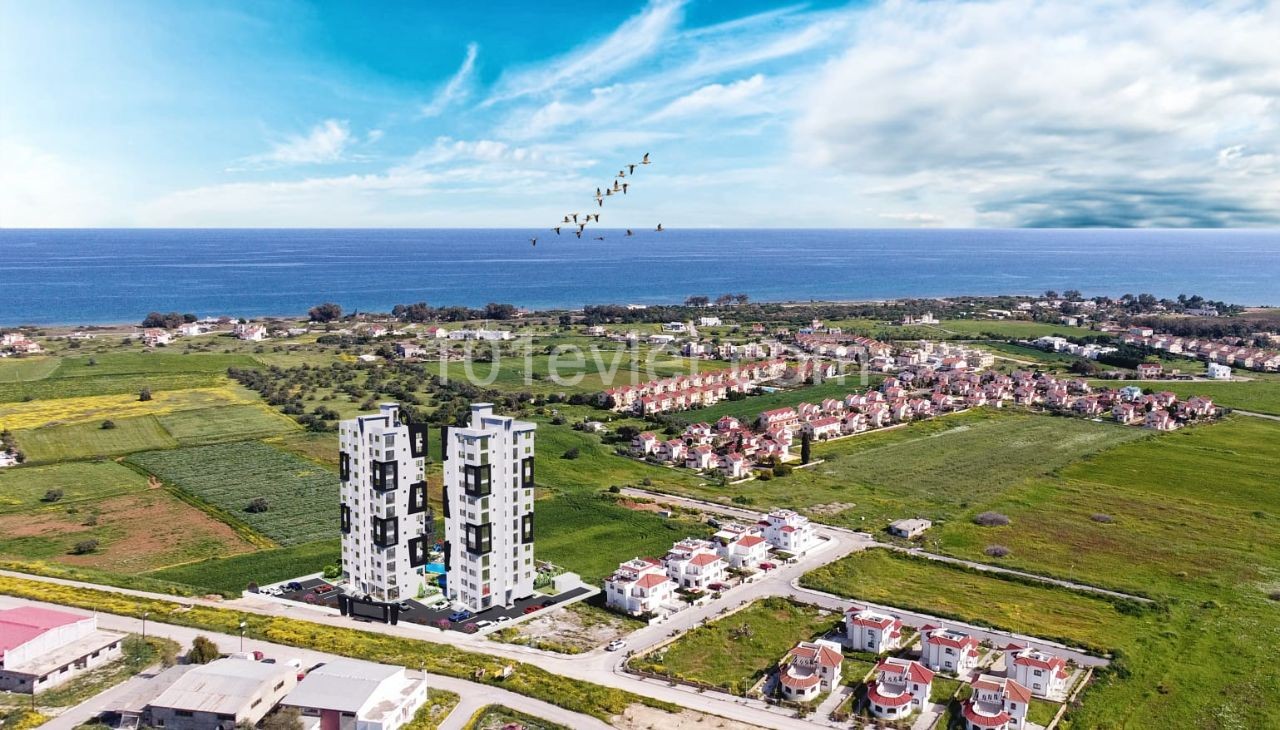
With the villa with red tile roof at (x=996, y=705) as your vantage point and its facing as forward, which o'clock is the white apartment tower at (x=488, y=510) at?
The white apartment tower is roughly at 3 o'clock from the villa with red tile roof.

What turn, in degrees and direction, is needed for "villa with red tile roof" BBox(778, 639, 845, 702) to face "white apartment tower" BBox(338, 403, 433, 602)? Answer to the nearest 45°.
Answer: approximately 90° to its right

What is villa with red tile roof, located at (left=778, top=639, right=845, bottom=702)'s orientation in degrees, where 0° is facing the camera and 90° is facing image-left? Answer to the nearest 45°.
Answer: approximately 0°

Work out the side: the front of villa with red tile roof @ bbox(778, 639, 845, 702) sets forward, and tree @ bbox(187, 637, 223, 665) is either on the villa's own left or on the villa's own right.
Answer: on the villa's own right

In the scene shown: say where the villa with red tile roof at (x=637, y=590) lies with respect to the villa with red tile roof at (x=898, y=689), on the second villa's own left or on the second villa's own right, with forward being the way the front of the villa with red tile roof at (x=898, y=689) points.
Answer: on the second villa's own right

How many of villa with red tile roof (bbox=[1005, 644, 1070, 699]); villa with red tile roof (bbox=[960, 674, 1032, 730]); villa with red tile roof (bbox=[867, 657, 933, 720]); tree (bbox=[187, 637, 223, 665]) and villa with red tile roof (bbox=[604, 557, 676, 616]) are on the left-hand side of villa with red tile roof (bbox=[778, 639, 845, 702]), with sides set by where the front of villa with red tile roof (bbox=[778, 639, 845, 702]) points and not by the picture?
3

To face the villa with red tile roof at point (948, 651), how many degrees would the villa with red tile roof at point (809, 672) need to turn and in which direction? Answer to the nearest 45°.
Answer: approximately 135° to its left

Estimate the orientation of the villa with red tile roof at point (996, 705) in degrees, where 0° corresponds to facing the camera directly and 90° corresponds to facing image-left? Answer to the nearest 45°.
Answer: approximately 0°

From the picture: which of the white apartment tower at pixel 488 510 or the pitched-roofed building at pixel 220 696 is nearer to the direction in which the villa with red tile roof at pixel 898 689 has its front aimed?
the pitched-roofed building

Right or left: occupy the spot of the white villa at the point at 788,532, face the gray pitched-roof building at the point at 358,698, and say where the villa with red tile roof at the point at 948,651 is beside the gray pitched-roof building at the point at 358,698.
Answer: left
